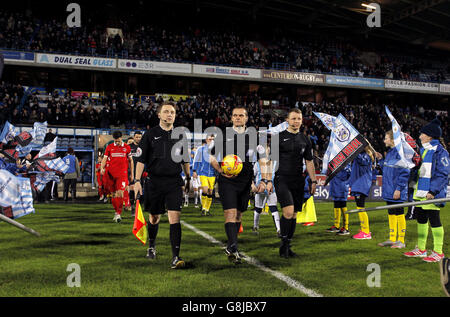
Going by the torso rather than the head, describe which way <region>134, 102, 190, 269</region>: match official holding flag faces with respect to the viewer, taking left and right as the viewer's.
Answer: facing the viewer

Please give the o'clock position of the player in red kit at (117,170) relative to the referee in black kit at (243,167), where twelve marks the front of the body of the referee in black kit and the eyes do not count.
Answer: The player in red kit is roughly at 5 o'clock from the referee in black kit.

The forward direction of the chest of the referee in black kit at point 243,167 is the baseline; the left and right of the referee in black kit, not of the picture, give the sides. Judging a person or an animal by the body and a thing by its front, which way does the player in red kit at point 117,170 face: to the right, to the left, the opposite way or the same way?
the same way

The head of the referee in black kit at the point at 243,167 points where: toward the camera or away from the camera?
toward the camera

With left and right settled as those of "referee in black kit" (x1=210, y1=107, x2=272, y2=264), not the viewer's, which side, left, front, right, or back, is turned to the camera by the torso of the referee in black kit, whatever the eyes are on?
front

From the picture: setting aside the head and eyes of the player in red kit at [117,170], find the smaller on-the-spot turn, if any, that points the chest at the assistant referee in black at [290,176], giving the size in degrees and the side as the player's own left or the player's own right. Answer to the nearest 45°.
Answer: approximately 45° to the player's own left

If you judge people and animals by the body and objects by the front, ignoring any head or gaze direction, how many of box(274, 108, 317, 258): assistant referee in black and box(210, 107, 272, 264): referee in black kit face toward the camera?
2

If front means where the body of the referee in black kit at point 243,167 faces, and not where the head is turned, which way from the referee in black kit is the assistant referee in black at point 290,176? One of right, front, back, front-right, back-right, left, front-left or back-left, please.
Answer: back-left

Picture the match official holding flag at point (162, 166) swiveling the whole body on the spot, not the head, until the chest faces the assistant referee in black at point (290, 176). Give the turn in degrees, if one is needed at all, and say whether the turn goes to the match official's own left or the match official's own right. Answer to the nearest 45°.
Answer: approximately 90° to the match official's own left

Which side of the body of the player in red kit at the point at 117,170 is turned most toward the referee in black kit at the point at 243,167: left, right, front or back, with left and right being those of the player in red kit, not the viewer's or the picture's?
front

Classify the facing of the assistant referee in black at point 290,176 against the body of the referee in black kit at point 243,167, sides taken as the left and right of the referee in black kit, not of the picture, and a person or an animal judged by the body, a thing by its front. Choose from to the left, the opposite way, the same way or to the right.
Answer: the same way

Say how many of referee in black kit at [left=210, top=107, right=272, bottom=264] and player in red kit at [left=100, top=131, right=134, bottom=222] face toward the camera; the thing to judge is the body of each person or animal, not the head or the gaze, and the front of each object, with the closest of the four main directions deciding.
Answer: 2

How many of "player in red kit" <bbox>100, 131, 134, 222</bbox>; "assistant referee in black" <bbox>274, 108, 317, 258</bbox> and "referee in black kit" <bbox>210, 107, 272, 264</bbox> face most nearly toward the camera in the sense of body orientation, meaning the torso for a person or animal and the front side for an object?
3

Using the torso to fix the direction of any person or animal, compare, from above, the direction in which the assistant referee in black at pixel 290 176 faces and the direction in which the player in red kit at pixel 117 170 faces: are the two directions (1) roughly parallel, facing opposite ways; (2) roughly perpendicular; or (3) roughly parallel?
roughly parallel

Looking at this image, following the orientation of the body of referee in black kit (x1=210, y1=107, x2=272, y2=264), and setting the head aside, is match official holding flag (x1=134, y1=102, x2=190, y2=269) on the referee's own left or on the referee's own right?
on the referee's own right
